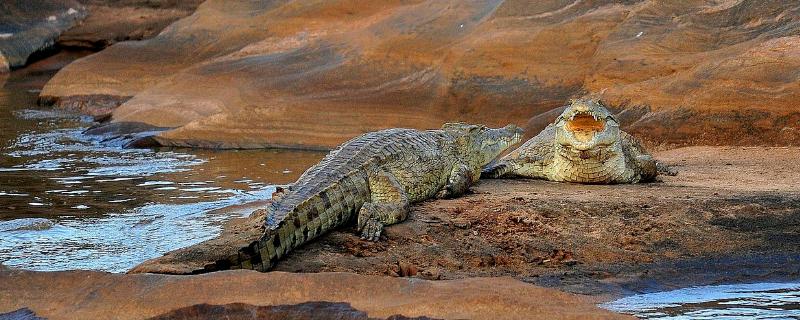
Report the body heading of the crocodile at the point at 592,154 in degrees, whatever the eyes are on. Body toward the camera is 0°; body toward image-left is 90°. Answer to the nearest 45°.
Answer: approximately 0°

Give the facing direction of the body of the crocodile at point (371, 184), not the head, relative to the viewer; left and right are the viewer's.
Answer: facing away from the viewer and to the right of the viewer

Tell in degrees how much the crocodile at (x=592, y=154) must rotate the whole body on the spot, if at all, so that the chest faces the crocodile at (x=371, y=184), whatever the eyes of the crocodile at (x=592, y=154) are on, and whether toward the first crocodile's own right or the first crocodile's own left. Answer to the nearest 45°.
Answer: approximately 45° to the first crocodile's own right

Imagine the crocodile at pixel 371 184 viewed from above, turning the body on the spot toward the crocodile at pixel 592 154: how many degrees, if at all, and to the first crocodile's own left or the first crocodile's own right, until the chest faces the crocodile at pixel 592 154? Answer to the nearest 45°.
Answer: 0° — it already faces it

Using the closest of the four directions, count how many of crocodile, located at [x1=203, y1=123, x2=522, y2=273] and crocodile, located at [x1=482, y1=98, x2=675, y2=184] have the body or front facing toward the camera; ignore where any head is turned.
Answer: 1
